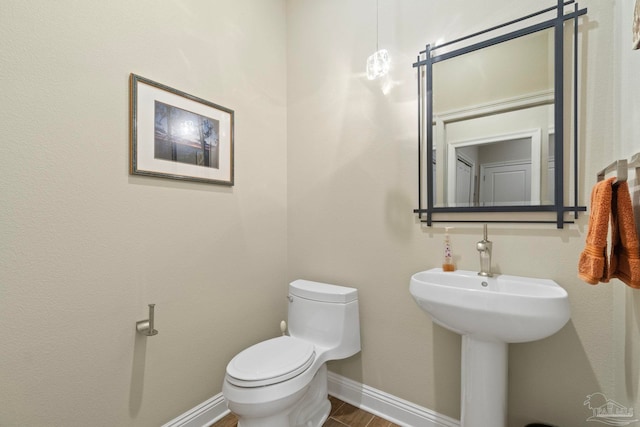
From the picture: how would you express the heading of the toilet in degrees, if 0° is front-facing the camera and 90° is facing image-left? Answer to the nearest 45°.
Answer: approximately 45°

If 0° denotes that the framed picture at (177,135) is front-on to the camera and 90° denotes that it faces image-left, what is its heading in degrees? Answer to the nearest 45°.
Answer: approximately 315°

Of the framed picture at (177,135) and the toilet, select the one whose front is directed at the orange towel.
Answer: the framed picture

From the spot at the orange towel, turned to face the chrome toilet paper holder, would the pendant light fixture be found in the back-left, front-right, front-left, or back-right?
front-right

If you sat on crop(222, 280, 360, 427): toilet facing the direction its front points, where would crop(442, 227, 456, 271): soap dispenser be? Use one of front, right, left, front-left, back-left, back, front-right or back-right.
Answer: back-left

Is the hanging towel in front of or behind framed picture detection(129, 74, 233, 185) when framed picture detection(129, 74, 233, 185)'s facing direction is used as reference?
in front

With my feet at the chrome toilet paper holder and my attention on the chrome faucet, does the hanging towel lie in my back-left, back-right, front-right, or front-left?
front-right

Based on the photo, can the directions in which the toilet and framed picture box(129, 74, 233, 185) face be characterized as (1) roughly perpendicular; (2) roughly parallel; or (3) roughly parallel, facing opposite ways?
roughly perpendicular

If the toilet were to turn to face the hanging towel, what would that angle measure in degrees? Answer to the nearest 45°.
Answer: approximately 90° to its left
